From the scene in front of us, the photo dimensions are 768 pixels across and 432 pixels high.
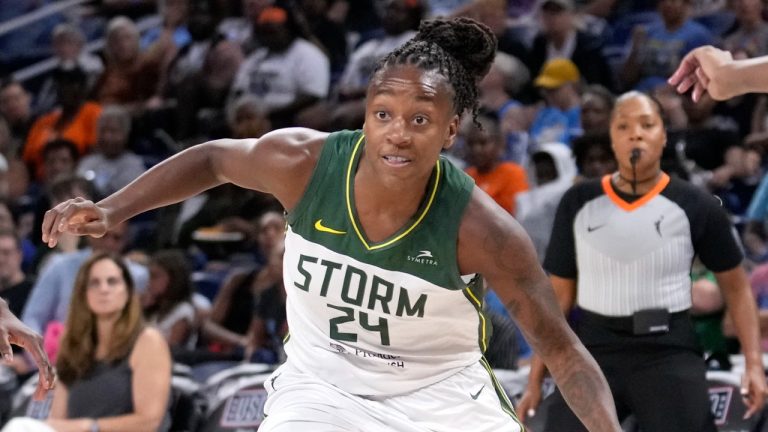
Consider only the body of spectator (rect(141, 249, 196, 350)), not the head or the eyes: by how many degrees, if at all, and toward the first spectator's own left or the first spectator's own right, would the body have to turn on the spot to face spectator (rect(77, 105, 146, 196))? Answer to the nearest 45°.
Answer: approximately 135° to the first spectator's own right

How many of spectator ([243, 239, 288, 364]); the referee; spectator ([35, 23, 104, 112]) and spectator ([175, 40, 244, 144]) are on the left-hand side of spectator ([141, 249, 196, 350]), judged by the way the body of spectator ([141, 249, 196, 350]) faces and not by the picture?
2

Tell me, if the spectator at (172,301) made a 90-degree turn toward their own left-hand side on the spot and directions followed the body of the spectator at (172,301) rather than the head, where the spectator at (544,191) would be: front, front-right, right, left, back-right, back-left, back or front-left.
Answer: front-left

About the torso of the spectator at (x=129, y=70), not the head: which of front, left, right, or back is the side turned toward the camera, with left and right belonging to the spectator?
front

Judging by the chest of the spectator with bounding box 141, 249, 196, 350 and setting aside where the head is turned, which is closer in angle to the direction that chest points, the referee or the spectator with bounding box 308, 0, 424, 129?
the referee

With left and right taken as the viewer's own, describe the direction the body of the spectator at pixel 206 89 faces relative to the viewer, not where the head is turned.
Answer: facing the viewer and to the right of the viewer

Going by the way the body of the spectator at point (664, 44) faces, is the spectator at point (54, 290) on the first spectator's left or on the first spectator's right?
on the first spectator's right

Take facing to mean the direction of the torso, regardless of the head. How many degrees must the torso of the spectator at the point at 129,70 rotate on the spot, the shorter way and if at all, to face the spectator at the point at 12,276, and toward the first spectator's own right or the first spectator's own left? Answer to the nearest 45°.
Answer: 0° — they already face them

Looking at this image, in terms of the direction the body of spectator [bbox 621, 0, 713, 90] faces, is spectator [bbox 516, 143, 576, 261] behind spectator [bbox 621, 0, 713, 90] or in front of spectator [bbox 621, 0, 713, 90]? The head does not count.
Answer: in front

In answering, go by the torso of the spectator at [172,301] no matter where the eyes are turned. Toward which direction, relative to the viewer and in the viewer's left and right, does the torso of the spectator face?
facing the viewer and to the left of the viewer
